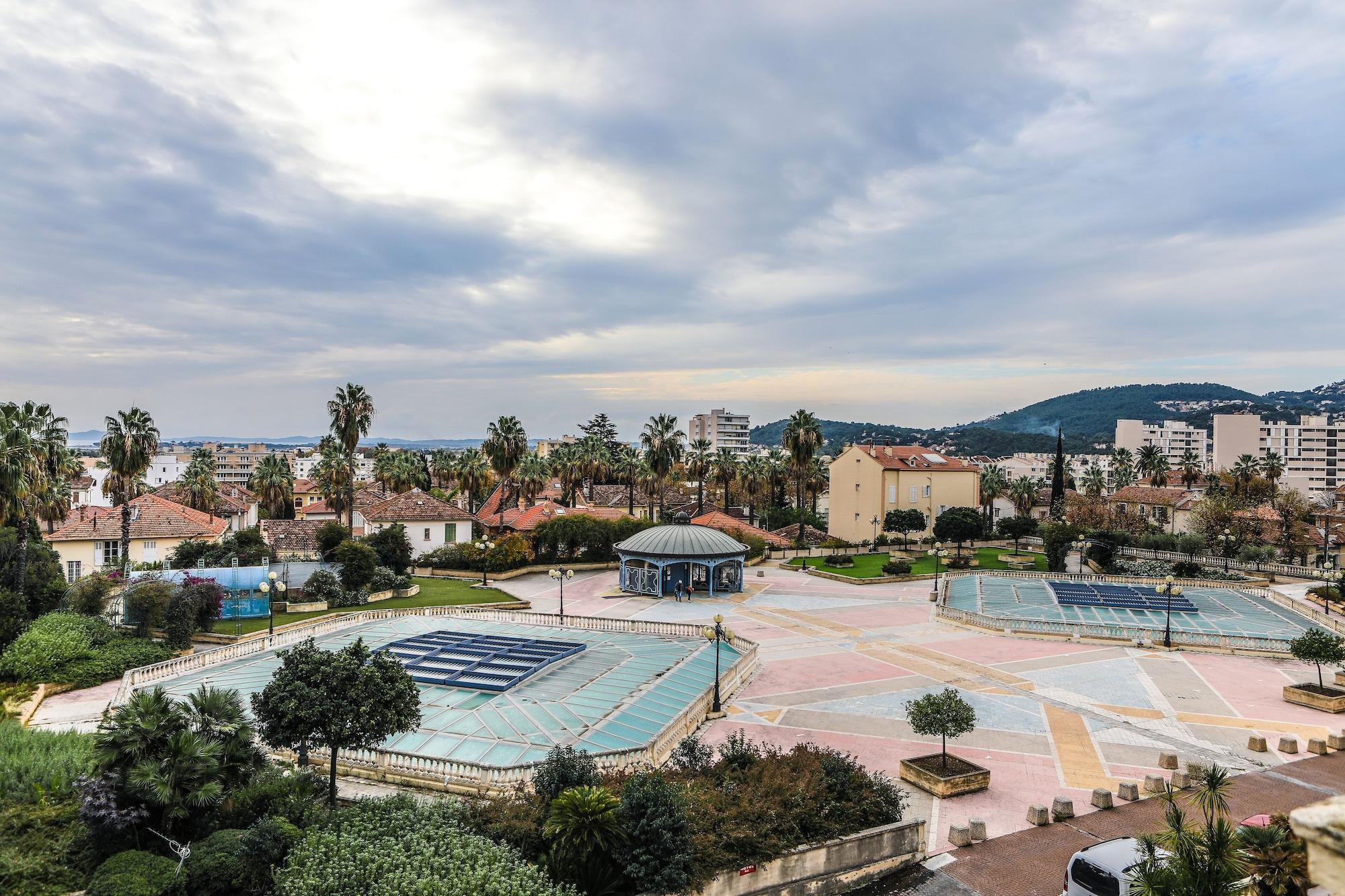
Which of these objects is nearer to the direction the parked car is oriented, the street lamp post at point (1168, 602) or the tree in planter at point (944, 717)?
the street lamp post

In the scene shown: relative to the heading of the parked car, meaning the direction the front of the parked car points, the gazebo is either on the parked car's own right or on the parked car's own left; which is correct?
on the parked car's own left

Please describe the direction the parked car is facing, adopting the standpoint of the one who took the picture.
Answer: facing away from the viewer and to the right of the viewer

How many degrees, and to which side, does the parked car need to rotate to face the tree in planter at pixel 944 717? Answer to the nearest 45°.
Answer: approximately 90° to its left
